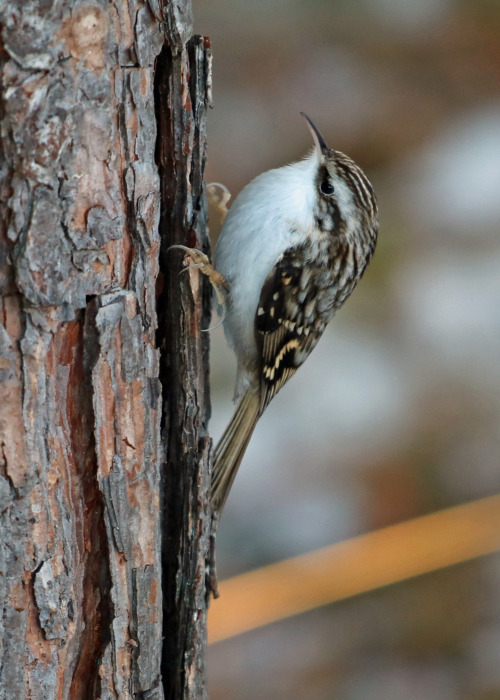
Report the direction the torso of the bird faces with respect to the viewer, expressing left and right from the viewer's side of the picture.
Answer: facing to the left of the viewer

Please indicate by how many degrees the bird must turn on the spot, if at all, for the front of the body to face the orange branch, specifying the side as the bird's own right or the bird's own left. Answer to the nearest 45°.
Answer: approximately 90° to the bird's own right
